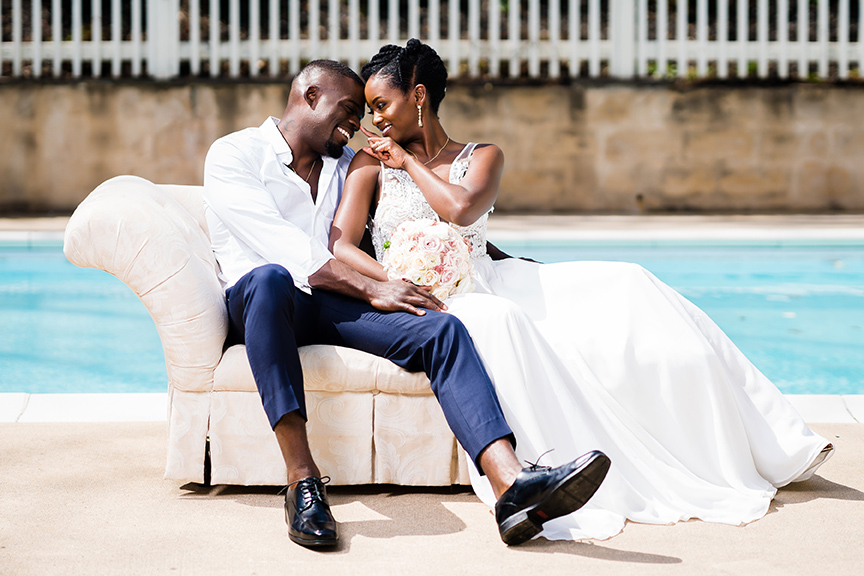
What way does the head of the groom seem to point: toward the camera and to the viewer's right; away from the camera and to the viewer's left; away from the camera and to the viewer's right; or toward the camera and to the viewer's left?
toward the camera and to the viewer's right

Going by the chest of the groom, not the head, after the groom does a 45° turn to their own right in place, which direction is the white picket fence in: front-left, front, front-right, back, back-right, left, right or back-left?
back

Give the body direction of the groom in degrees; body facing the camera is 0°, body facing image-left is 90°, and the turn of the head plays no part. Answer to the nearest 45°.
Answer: approximately 315°
